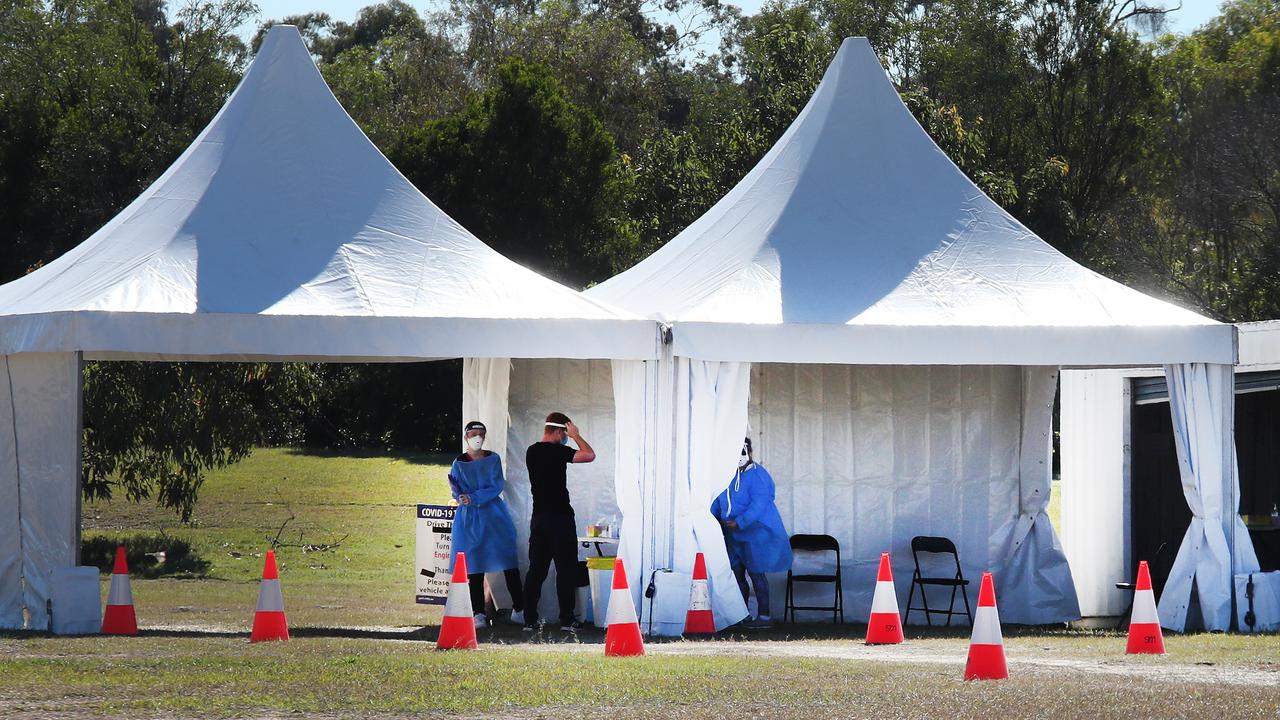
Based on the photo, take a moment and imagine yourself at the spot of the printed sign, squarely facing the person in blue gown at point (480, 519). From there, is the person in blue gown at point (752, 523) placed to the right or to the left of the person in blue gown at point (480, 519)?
left

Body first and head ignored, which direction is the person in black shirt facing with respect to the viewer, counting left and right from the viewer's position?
facing away from the viewer and to the right of the viewer

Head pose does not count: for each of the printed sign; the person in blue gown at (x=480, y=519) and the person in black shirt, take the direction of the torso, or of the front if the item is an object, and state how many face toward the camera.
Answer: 2

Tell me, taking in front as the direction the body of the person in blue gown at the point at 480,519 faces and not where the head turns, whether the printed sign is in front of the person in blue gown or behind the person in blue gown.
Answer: behind

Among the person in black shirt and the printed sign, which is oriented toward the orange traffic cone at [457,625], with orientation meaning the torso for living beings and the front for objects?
the printed sign

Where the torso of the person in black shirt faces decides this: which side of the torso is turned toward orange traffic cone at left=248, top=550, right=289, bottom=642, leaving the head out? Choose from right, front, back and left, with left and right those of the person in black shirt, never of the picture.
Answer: back

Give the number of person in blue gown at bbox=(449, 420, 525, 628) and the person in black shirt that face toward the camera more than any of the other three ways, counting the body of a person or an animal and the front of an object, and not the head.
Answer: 1

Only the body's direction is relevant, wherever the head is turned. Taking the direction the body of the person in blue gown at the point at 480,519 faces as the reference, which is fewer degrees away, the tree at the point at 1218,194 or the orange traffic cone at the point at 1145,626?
the orange traffic cone
